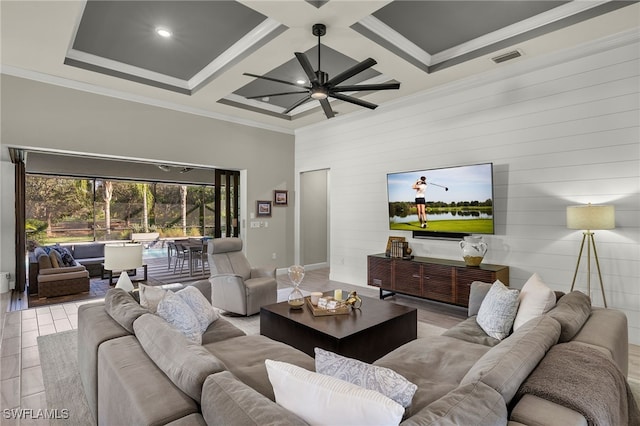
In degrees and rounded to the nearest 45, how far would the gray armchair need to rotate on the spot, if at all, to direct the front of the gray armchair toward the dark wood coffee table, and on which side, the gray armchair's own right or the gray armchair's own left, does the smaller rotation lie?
0° — it already faces it

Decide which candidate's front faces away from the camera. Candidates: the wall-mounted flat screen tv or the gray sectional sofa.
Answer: the gray sectional sofa

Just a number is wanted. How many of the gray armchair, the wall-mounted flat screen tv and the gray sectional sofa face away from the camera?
1

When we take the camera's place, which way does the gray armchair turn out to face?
facing the viewer and to the right of the viewer

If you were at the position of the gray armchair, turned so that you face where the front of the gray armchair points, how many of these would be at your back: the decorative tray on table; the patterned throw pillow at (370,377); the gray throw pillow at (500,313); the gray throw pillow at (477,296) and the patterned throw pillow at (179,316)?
0

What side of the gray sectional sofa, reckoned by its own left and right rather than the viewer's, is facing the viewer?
back

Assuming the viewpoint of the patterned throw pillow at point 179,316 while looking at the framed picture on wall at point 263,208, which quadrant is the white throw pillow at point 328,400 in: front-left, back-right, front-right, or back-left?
back-right

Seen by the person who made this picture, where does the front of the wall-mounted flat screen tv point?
facing the viewer and to the left of the viewer

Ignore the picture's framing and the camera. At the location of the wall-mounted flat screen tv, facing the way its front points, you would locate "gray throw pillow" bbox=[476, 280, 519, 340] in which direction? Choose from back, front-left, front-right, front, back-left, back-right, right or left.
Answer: front-left

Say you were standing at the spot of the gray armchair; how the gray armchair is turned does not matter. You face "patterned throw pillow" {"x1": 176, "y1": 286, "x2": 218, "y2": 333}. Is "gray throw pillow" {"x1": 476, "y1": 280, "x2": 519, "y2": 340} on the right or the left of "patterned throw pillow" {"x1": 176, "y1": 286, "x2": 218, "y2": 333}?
left

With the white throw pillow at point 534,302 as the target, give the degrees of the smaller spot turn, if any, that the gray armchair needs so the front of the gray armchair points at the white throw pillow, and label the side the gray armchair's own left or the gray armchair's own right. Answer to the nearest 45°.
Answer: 0° — it already faces it

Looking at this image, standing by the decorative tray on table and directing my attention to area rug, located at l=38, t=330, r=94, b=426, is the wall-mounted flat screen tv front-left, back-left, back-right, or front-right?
back-right

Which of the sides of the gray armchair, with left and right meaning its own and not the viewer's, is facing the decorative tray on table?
front

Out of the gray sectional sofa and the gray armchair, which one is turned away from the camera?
the gray sectional sofa

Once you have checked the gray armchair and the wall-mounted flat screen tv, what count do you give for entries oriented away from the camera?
0

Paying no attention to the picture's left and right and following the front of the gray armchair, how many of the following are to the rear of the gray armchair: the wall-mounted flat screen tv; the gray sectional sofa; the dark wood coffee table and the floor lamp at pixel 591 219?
0

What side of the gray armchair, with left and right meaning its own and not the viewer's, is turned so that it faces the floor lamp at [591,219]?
front

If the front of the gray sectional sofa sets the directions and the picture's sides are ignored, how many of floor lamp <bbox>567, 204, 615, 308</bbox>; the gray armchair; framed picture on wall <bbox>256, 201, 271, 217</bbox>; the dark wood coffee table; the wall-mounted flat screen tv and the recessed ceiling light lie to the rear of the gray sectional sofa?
0

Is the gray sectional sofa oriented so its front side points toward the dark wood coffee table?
yes

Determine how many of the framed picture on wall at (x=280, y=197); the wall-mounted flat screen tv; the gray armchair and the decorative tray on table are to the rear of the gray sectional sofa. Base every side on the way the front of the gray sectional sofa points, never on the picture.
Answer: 0

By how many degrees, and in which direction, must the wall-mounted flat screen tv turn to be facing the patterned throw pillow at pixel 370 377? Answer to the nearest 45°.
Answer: approximately 45° to its left

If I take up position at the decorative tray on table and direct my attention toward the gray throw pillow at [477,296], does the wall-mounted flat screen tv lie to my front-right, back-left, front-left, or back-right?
front-left

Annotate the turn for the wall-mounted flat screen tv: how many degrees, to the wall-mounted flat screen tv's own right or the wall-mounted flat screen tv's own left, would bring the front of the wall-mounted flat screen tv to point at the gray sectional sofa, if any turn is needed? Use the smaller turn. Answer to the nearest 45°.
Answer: approximately 45° to the wall-mounted flat screen tv's own left

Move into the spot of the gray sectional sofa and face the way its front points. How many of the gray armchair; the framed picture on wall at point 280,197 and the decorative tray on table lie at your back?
0
